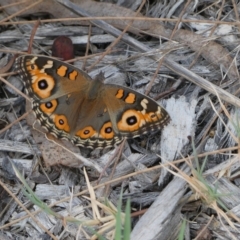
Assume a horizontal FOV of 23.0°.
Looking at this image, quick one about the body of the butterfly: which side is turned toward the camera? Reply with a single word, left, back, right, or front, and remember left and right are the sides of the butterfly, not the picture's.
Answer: back

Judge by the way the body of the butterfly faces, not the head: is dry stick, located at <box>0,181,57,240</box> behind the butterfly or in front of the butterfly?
behind

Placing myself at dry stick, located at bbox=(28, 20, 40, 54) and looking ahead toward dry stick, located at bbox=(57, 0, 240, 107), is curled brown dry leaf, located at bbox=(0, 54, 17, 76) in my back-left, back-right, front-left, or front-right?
back-right

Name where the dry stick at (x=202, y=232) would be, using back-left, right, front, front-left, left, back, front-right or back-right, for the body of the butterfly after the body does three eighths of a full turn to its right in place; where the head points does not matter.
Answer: front

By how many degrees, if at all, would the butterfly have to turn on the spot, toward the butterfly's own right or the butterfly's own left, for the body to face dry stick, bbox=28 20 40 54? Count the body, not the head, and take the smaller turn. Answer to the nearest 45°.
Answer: approximately 45° to the butterfly's own left

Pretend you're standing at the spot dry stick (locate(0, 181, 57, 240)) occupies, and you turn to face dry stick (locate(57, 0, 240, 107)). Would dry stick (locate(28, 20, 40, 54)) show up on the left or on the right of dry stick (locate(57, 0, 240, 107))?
left

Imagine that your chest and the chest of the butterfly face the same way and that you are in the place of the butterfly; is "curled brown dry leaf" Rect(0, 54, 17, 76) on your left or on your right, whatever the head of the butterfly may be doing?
on your left
